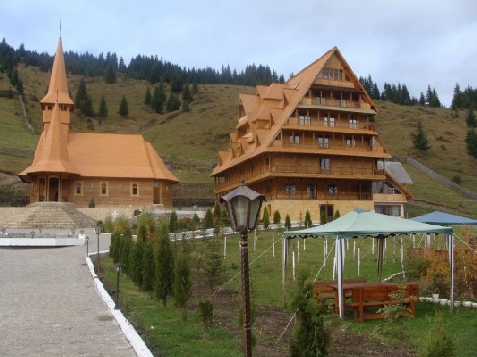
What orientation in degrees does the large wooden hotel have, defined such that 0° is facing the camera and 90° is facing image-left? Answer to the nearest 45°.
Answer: approximately 315°

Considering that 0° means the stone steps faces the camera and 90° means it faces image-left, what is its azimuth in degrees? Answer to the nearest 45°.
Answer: approximately 0°

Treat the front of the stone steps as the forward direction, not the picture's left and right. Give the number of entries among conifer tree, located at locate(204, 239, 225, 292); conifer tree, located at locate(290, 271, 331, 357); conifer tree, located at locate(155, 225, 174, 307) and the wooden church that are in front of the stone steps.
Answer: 3

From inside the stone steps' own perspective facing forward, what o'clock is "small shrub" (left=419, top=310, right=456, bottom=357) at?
The small shrub is roughly at 12 o'clock from the stone steps.
